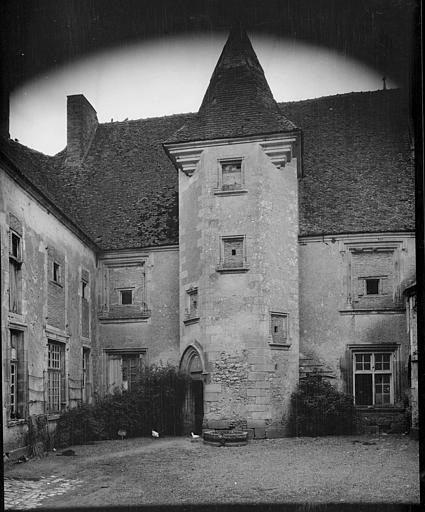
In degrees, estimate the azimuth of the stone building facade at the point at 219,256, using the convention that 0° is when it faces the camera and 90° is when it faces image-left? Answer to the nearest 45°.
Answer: approximately 0°
